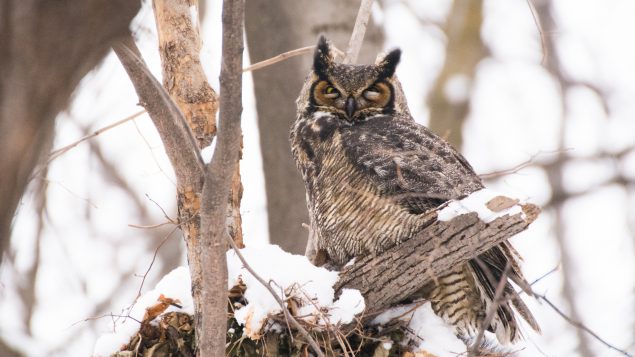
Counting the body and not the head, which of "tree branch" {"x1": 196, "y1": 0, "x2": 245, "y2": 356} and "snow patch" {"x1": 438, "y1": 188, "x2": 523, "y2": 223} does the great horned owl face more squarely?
the tree branch

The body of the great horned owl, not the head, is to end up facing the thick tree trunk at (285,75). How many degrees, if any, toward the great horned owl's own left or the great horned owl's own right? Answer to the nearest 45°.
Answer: approximately 135° to the great horned owl's own right

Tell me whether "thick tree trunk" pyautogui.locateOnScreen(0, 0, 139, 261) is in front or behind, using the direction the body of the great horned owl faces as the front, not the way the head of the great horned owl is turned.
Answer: in front

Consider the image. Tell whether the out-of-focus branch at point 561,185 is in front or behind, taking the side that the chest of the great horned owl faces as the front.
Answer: behind

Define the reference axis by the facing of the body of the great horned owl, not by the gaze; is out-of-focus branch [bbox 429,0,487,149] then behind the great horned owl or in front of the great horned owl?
behind

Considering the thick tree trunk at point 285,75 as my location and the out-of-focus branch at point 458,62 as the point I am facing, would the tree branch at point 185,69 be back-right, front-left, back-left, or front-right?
back-right

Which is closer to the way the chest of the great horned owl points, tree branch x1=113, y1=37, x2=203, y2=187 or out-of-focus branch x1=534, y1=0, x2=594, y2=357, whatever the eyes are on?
the tree branch

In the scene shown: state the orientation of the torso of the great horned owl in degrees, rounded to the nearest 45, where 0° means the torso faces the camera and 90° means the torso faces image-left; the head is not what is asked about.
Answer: approximately 45°

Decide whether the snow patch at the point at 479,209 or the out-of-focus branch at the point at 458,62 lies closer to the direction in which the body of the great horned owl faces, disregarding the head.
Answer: the snow patch
